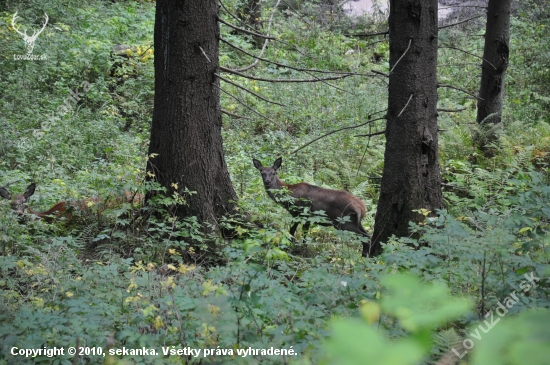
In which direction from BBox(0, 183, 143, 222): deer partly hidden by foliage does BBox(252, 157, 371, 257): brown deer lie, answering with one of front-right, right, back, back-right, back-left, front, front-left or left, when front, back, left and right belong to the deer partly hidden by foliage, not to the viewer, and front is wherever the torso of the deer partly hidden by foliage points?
back

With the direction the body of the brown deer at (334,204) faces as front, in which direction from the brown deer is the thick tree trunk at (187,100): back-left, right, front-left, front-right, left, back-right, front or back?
front-left

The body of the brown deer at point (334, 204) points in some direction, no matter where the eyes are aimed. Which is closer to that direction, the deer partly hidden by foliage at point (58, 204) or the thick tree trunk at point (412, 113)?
the deer partly hidden by foliage

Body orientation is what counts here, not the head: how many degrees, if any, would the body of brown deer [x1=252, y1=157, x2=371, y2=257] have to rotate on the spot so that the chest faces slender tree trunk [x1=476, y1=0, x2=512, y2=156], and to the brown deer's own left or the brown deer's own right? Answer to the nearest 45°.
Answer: approximately 135° to the brown deer's own right

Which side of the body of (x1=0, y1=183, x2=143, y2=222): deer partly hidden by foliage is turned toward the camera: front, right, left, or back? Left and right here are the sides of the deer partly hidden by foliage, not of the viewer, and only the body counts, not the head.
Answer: left

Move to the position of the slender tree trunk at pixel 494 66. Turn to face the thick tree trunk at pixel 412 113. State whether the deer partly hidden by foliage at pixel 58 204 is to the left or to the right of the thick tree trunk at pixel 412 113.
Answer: right

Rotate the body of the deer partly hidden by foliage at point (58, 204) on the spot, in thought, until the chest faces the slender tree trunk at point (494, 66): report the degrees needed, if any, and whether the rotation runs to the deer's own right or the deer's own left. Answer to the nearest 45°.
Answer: approximately 180°

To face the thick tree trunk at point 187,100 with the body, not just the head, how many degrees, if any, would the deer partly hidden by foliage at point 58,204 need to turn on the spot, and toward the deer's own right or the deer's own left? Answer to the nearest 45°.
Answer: approximately 135° to the deer's own left

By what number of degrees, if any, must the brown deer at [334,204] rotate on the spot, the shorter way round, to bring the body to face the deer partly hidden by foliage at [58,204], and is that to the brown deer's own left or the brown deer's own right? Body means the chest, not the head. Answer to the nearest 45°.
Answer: approximately 45° to the brown deer's own left

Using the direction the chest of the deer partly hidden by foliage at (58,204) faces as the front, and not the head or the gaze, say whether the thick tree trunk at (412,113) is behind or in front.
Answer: behind

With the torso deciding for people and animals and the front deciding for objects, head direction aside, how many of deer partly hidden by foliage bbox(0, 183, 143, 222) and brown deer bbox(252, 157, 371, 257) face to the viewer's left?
2

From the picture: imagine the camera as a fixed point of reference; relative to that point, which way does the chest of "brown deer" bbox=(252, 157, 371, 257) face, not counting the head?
to the viewer's left
